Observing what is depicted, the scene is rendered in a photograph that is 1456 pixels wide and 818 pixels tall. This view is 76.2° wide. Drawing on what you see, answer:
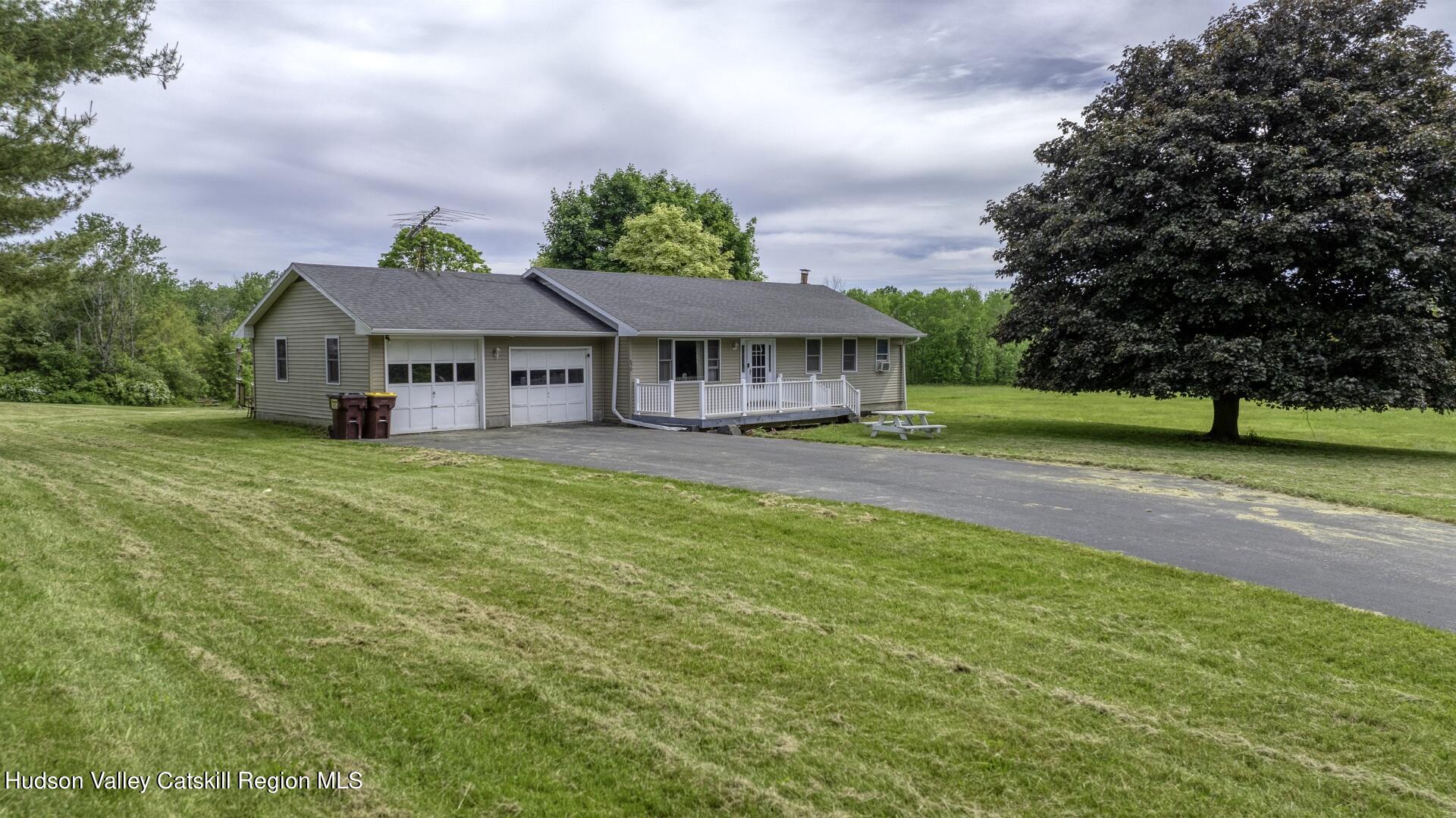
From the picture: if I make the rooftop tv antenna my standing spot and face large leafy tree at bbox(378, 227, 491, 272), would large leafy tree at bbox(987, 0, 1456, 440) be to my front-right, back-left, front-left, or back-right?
back-right

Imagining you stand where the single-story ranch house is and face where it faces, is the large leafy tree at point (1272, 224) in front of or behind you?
in front

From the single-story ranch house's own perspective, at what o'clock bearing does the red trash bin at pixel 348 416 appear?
The red trash bin is roughly at 3 o'clock from the single-story ranch house.

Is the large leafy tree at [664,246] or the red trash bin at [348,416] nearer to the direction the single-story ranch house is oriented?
the red trash bin

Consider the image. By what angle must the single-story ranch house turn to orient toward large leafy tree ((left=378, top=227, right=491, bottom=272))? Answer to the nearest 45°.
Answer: approximately 135° to its left

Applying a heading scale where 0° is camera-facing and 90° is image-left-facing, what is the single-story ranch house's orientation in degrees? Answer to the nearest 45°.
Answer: approximately 315°

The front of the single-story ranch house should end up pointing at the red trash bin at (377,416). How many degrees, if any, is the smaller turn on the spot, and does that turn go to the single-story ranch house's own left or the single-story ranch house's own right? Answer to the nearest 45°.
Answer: approximately 90° to the single-story ranch house's own right

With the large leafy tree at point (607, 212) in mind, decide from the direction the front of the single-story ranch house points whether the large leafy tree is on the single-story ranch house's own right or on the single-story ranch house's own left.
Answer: on the single-story ranch house's own left

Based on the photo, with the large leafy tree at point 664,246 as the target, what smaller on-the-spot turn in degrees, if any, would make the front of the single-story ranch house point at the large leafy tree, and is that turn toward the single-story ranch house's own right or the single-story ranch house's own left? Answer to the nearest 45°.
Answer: approximately 135° to the single-story ranch house's own left
